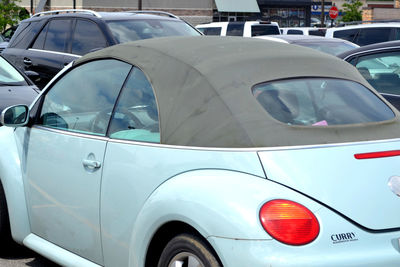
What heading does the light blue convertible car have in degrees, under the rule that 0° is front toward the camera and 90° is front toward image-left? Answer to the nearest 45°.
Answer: approximately 135°
